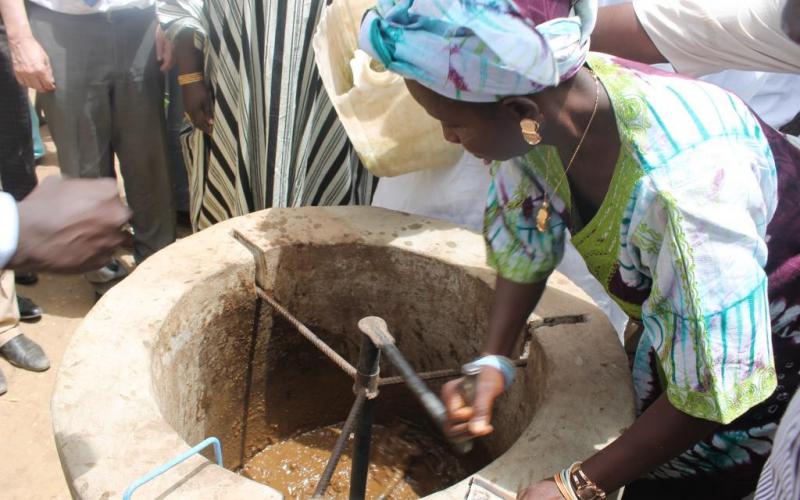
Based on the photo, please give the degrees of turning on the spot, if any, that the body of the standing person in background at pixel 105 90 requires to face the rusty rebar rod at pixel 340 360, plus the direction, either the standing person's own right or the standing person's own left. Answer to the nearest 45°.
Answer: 0° — they already face it

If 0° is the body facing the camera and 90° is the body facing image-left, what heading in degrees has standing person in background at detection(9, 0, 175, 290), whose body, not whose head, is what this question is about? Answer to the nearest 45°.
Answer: approximately 0°
